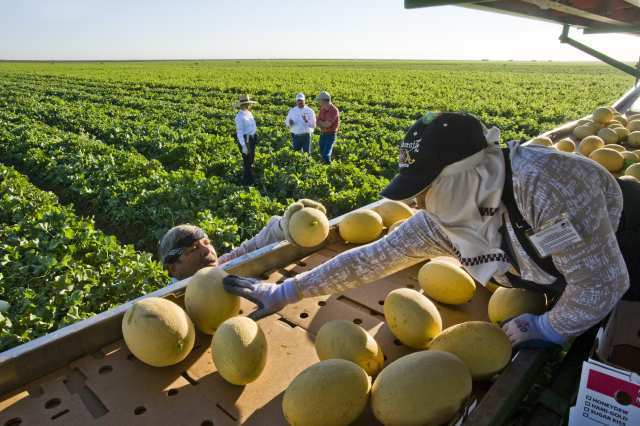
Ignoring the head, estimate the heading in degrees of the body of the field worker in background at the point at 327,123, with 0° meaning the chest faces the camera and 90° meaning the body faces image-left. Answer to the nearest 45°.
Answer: approximately 45°

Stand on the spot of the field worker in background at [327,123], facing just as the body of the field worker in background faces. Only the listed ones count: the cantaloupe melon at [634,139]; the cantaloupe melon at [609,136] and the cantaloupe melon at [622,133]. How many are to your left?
3

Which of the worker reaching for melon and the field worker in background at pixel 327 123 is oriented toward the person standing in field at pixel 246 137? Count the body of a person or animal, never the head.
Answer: the field worker in background

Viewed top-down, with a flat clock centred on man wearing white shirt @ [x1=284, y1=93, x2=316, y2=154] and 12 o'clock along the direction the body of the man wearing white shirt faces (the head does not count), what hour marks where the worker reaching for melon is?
The worker reaching for melon is roughly at 12 o'clock from the man wearing white shirt.

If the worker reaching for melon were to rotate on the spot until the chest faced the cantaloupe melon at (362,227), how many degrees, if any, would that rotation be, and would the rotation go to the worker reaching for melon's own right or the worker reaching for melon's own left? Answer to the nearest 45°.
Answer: approximately 45° to the worker reaching for melon's own left

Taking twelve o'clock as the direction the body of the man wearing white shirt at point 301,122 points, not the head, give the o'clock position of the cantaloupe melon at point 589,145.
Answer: The cantaloupe melon is roughly at 11 o'clock from the man wearing white shirt.

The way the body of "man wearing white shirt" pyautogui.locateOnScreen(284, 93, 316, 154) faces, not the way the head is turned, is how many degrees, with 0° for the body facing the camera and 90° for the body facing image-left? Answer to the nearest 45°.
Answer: approximately 0°
